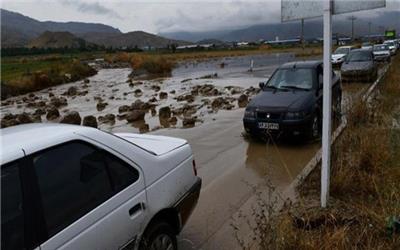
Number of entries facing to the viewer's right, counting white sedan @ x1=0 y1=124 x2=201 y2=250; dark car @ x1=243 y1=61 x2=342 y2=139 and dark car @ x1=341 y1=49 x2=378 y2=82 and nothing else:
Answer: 0

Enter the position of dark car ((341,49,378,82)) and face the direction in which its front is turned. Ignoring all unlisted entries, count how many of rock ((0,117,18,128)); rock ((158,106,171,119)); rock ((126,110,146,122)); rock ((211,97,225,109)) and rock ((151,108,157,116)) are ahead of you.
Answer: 5

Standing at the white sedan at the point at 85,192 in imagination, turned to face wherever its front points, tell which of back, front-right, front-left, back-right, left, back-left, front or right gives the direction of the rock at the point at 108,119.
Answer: back-right

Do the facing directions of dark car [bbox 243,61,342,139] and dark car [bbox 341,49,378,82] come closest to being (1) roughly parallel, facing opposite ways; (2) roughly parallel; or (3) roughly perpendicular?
roughly parallel

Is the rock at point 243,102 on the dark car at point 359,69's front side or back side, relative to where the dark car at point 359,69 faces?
on the front side

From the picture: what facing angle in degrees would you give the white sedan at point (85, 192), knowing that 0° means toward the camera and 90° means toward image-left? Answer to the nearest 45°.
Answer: approximately 45°

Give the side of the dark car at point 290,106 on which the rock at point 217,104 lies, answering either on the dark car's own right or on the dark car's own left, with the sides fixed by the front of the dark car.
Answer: on the dark car's own right

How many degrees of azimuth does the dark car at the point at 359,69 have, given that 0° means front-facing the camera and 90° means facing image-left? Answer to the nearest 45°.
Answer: approximately 45°

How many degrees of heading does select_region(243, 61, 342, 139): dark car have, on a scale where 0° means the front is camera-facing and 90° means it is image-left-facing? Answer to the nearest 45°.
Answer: approximately 45°

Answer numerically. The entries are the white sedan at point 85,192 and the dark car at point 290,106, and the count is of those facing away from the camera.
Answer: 0

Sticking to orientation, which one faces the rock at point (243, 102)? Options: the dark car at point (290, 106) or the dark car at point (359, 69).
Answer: the dark car at point (359, 69)

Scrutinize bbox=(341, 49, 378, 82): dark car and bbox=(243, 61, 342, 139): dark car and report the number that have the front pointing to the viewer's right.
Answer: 0

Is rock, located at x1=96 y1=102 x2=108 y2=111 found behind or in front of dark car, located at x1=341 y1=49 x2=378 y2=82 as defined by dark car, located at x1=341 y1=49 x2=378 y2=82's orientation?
in front

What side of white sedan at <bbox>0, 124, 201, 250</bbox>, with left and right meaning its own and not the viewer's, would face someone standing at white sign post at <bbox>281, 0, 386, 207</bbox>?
back
